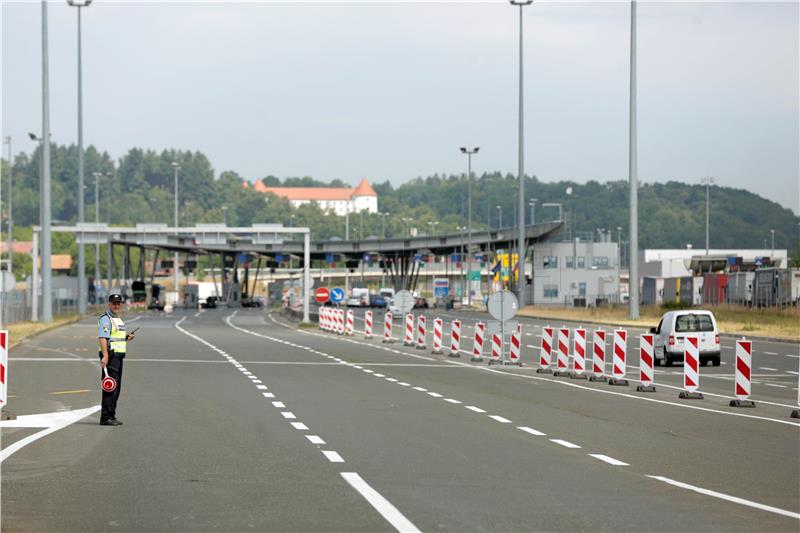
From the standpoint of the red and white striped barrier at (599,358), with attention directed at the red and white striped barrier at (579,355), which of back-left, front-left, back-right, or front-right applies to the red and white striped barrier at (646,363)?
back-left

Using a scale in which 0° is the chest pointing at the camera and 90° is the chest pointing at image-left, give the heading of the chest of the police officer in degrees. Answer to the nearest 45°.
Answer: approximately 315°

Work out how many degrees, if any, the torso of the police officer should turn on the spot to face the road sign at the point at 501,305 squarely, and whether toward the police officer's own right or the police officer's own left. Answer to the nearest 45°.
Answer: approximately 90° to the police officer's own left

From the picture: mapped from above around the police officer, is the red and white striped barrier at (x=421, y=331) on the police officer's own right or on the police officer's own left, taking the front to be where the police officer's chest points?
on the police officer's own left
